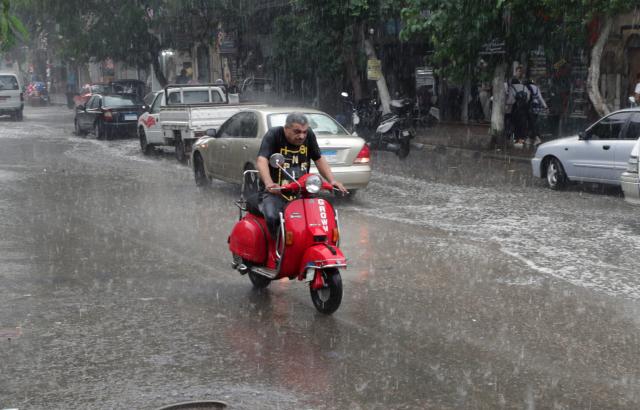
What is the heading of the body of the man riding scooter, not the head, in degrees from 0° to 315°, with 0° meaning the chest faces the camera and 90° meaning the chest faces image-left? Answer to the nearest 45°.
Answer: approximately 315°

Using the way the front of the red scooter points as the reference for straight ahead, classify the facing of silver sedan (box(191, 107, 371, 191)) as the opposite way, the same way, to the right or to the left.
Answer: the opposite way

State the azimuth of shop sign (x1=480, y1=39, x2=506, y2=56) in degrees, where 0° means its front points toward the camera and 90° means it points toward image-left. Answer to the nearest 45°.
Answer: approximately 0°

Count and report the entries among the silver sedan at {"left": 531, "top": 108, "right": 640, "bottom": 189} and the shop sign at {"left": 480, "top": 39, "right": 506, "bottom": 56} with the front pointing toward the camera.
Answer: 1

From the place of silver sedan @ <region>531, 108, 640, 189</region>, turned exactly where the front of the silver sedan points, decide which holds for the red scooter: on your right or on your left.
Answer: on your left

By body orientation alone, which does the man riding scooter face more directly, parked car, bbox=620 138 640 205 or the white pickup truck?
the parked car

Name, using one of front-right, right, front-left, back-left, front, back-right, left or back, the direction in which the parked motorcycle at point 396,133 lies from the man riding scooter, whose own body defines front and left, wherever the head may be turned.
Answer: back-left

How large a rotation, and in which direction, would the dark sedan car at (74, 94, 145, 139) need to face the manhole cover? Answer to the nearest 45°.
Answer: approximately 135° to its left

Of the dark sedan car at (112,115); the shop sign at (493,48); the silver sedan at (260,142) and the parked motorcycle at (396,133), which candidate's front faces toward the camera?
the shop sign

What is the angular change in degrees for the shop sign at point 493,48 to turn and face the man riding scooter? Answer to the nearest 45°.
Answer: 0° — it already faces them

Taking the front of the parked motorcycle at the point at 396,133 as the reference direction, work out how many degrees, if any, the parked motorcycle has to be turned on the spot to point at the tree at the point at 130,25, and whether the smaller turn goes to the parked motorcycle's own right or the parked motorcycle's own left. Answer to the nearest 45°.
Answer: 0° — it already faces it

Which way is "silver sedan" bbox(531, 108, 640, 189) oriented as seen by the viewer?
to the viewer's left

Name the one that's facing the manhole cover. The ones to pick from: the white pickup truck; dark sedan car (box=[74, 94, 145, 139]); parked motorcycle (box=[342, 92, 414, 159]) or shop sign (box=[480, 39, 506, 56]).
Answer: the shop sign

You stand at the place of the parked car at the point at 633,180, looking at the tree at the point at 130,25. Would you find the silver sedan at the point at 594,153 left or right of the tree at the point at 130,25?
right
